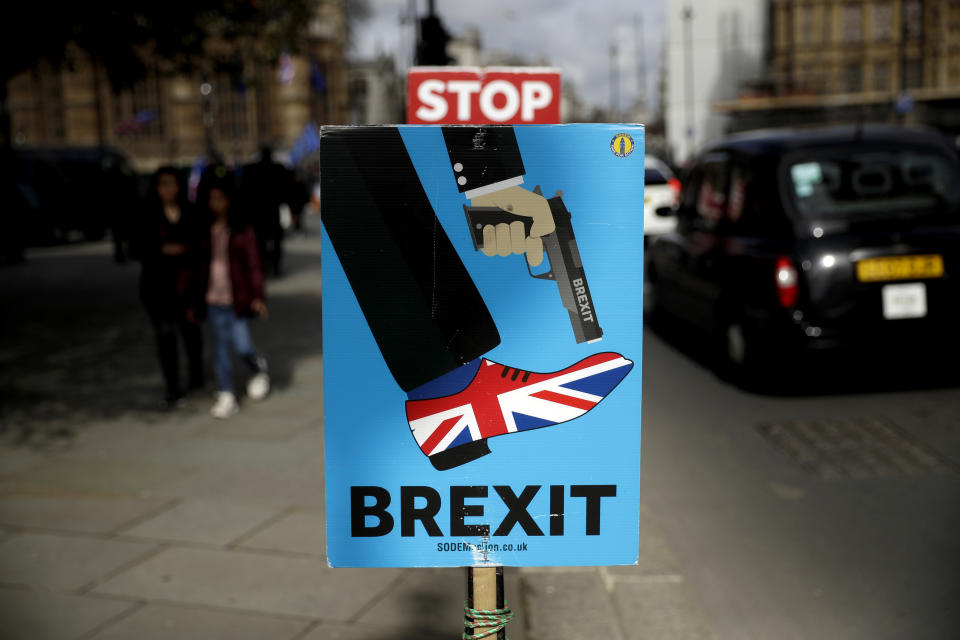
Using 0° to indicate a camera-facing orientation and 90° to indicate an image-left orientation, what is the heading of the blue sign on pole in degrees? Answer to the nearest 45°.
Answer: approximately 0°

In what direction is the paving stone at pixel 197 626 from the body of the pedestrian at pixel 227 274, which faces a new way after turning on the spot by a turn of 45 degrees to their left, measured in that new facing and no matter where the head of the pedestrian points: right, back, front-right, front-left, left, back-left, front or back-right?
front

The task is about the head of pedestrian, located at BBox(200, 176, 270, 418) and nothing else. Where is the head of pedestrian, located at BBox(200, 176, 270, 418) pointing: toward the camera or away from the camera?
toward the camera

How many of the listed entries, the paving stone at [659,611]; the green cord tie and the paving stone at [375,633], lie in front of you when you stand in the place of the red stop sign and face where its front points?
3

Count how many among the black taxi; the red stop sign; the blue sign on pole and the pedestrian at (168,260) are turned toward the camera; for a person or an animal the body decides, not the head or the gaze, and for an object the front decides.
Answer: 3

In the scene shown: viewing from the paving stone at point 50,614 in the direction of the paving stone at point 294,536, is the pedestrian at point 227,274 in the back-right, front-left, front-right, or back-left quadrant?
front-left

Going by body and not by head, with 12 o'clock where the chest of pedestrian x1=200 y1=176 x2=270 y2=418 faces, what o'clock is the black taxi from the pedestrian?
The black taxi is roughly at 8 o'clock from the pedestrian.

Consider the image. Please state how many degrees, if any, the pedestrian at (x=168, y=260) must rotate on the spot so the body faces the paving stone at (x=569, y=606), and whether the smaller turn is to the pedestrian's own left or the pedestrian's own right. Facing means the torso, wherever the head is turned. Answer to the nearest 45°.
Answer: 0° — they already face it

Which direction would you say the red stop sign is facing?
toward the camera

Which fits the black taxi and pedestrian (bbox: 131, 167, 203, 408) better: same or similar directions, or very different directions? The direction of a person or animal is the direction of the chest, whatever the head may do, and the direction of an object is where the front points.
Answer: very different directions

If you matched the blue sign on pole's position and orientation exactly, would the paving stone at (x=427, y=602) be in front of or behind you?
behind

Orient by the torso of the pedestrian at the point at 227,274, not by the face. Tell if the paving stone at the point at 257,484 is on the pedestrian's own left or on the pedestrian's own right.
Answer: on the pedestrian's own left

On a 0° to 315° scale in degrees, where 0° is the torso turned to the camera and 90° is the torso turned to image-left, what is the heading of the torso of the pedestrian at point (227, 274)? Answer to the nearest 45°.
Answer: approximately 45°

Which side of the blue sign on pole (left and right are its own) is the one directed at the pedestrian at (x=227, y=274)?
back
